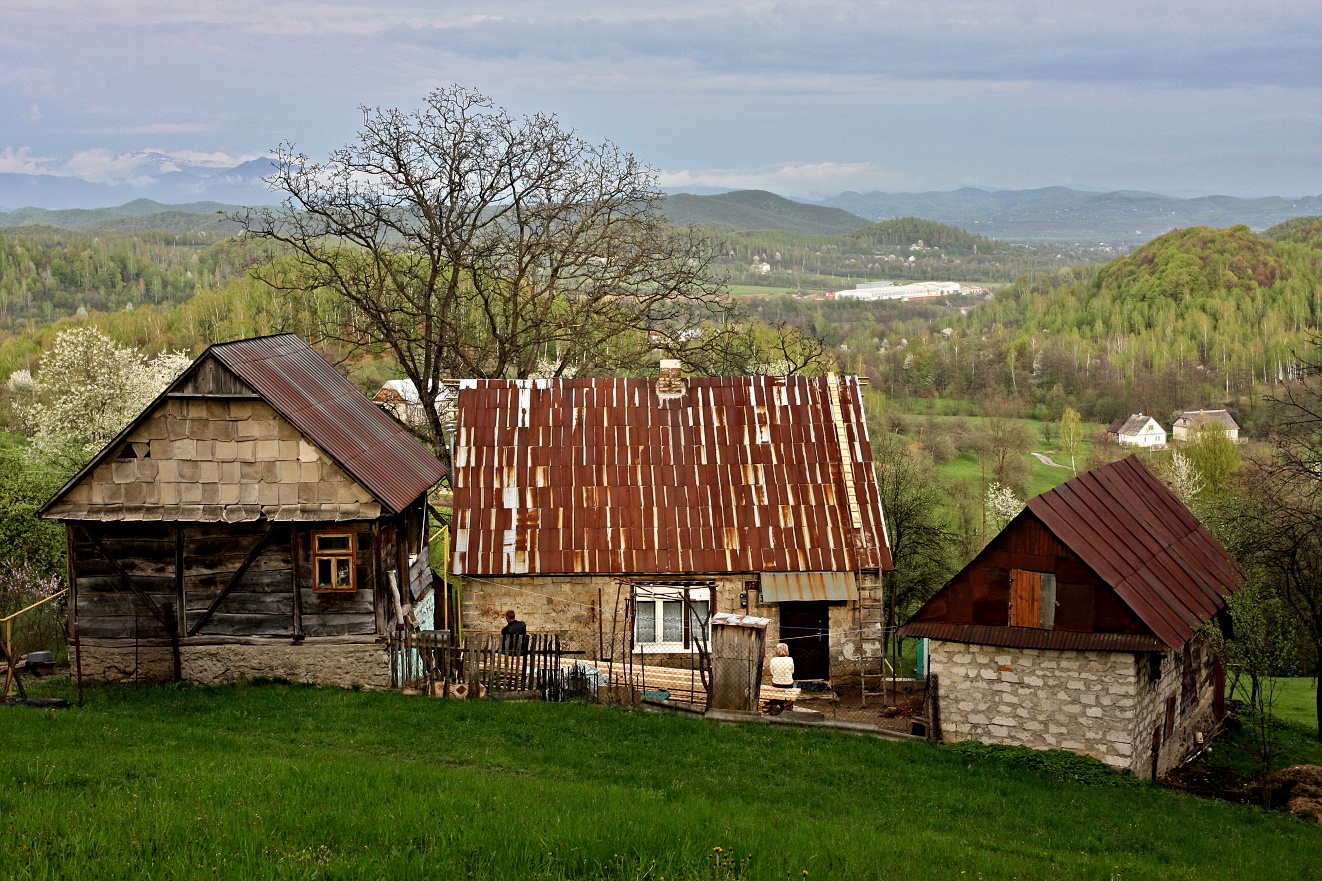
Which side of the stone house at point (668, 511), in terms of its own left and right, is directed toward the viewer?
front

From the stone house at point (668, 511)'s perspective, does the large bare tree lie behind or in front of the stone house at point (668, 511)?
behind

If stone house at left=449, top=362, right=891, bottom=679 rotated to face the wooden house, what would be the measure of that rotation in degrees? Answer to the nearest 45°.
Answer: approximately 45° to its right

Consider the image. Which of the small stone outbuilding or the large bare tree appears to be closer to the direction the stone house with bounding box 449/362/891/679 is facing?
the small stone outbuilding

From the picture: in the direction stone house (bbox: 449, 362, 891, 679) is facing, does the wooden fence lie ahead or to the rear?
ahead

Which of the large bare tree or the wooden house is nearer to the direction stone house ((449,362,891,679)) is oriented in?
the wooden house

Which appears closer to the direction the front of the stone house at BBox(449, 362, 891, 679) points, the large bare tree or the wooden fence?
the wooden fence
